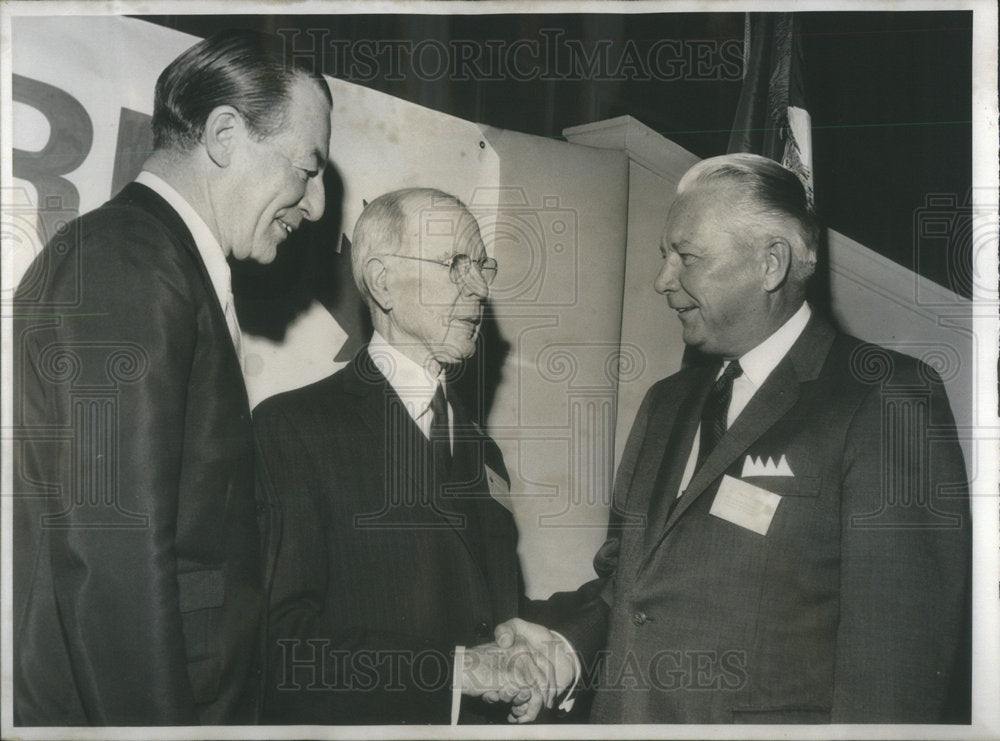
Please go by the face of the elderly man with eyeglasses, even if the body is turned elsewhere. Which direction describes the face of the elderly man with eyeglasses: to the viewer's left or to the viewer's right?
to the viewer's right

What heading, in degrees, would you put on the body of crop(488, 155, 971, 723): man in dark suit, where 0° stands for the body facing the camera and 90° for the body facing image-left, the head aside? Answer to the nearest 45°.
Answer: approximately 45°

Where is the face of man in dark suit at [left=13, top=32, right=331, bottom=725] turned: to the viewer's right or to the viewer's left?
to the viewer's right

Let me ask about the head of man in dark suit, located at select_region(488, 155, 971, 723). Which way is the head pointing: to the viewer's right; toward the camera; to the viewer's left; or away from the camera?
to the viewer's left

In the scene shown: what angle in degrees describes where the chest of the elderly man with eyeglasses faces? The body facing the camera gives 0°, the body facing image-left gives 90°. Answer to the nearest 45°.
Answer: approximately 315°

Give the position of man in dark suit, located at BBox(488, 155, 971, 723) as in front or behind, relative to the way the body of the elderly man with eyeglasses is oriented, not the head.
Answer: in front

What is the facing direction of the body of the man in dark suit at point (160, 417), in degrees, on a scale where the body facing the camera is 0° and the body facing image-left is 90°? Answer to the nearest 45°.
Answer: approximately 270°

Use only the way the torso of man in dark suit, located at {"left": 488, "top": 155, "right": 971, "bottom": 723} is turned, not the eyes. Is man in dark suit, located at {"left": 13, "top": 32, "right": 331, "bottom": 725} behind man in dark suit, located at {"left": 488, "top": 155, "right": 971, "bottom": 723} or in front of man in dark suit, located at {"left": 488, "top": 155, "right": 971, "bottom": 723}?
in front
